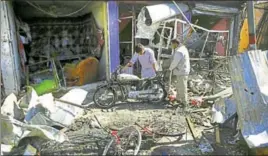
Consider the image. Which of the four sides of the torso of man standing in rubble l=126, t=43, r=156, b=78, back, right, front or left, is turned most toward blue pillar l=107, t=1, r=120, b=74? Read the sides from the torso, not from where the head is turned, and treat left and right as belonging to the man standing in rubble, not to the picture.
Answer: right

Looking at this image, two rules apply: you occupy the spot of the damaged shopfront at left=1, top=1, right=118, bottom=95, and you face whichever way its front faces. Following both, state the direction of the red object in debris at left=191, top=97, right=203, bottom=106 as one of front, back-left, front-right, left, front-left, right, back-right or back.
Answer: front-left

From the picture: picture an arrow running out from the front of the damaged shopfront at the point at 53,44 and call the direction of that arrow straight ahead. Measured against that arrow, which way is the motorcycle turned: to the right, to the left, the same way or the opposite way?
to the right

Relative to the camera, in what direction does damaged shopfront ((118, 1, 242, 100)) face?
facing the viewer

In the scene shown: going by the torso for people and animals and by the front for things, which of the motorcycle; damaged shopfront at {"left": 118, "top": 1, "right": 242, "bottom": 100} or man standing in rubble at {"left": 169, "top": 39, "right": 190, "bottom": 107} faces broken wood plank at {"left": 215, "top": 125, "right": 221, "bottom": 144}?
the damaged shopfront

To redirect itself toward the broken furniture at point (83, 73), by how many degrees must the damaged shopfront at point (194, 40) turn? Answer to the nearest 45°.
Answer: approximately 90° to its right

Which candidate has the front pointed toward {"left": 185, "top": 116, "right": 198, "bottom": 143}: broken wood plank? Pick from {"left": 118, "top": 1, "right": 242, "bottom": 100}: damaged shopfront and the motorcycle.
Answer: the damaged shopfront

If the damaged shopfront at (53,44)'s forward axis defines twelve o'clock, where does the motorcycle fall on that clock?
The motorcycle is roughly at 11 o'clock from the damaged shopfront.

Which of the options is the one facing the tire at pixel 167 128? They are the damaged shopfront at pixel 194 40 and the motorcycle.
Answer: the damaged shopfront

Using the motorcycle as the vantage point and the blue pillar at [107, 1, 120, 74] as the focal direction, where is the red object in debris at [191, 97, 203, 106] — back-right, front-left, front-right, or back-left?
back-right

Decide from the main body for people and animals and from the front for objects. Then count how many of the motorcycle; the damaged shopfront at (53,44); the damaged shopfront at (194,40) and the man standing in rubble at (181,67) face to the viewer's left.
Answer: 2

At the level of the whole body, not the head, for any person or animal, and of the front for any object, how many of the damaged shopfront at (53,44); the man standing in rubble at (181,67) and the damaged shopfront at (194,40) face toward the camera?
2

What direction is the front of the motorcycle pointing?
to the viewer's left

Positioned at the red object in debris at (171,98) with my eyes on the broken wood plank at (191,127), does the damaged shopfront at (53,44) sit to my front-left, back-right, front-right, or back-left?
back-right

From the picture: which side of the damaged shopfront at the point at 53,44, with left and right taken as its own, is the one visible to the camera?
front

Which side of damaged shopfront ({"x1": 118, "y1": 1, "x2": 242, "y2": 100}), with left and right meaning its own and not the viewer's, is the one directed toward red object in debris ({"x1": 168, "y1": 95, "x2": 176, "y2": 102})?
front

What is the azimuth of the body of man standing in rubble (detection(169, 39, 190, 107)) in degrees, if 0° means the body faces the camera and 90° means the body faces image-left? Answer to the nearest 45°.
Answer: approximately 90°
